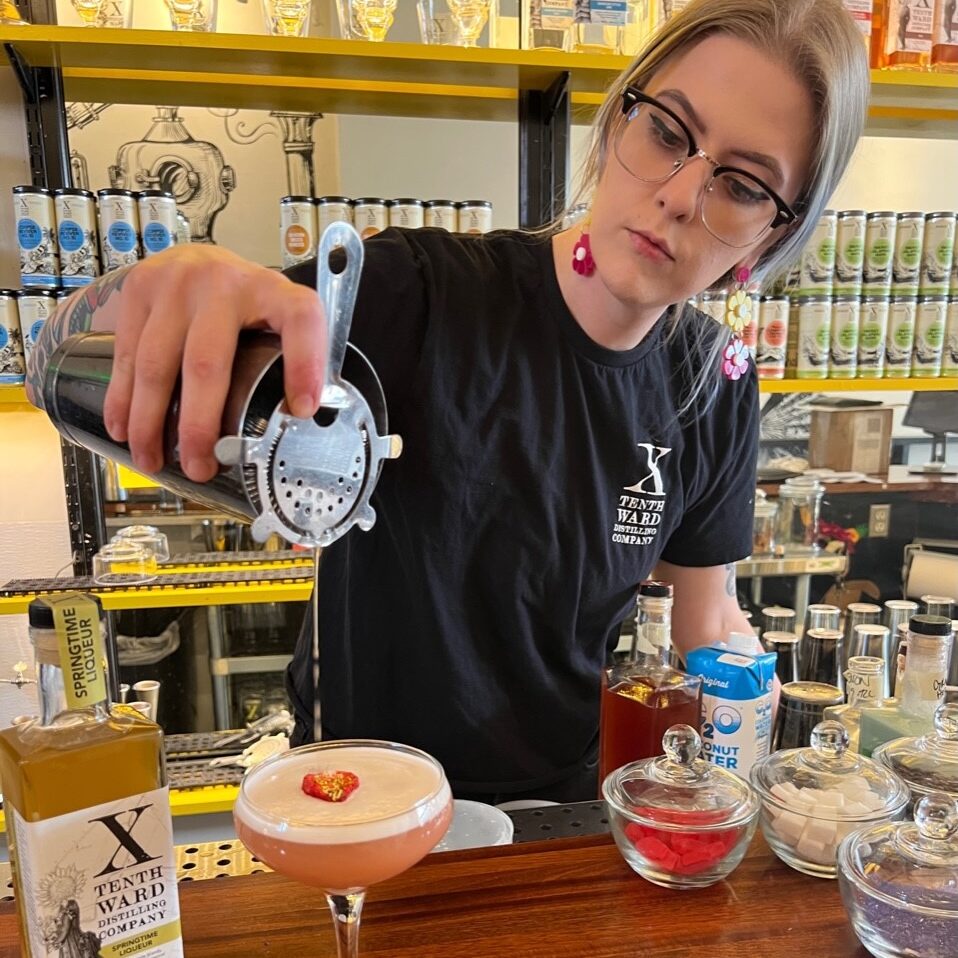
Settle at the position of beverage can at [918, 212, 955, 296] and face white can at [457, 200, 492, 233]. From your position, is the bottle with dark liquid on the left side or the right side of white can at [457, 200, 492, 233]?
left

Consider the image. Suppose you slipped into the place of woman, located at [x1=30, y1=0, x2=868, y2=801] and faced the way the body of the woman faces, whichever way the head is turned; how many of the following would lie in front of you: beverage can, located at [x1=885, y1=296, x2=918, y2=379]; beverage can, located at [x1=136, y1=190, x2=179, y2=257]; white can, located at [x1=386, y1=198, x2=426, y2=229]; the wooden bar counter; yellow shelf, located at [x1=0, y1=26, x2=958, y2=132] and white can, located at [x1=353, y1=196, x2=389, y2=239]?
1

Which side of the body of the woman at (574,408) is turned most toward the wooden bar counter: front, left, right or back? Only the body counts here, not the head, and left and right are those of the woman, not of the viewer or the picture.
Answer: front

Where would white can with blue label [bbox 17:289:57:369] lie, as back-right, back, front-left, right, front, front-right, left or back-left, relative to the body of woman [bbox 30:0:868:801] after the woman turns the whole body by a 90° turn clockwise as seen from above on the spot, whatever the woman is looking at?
front-right

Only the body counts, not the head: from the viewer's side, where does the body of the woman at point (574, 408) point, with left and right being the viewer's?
facing the viewer

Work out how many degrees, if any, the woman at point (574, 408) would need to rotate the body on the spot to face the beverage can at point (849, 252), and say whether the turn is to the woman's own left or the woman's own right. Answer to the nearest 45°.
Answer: approximately 135° to the woman's own left

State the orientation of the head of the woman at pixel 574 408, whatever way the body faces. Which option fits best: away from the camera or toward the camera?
toward the camera

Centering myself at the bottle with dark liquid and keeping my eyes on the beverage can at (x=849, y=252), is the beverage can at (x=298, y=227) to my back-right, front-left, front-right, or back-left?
front-left

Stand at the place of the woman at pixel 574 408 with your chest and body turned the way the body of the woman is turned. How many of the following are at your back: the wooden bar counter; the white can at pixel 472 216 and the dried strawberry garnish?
1

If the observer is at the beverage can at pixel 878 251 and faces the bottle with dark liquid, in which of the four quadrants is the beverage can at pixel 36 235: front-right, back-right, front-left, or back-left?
front-right

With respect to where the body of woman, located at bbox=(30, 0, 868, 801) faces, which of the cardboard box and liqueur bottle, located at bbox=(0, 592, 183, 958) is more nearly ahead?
the liqueur bottle

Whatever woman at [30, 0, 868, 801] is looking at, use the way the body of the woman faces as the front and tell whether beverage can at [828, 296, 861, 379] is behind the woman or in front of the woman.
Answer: behind

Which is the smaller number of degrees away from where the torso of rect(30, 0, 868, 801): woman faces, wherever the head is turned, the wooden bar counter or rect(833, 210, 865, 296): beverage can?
the wooden bar counter
